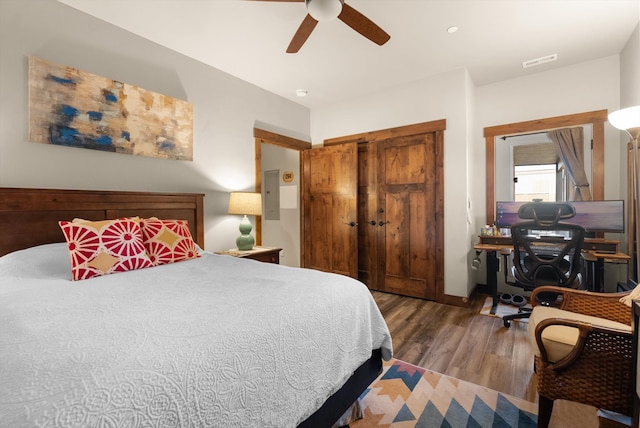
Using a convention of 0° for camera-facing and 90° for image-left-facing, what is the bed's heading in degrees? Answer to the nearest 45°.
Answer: approximately 315°

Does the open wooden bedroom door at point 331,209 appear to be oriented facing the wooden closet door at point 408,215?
no

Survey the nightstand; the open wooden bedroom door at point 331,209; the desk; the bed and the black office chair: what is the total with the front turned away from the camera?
1

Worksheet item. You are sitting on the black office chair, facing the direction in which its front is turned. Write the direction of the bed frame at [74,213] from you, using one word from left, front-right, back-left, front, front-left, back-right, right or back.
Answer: back-left

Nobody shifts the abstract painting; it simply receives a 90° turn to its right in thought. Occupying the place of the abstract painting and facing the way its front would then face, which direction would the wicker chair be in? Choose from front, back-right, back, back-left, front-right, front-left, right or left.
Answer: left

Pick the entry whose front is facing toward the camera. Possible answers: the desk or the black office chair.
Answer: the desk

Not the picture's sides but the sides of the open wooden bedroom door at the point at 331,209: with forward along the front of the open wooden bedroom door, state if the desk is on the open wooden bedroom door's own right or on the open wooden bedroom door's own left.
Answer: on the open wooden bedroom door's own left

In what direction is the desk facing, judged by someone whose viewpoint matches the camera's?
facing the viewer

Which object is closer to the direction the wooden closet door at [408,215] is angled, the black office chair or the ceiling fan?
the ceiling fan

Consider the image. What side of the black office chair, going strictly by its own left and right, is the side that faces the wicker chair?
back

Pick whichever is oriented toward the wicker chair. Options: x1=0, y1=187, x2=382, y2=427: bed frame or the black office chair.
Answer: the bed frame

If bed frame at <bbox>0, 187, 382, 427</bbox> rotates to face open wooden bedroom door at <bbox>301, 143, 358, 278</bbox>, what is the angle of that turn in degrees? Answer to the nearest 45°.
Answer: approximately 90° to its left

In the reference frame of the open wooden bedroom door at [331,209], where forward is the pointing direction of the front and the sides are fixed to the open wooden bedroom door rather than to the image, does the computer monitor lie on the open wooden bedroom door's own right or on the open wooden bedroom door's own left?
on the open wooden bedroom door's own left

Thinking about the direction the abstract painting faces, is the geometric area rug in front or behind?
in front

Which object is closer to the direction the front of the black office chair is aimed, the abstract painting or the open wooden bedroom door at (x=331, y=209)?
the open wooden bedroom door

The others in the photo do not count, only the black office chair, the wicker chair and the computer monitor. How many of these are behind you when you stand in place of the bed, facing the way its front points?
0

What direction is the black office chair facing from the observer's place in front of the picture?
facing away from the viewer

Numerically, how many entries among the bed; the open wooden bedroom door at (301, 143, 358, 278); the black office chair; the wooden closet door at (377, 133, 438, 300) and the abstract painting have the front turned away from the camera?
1
